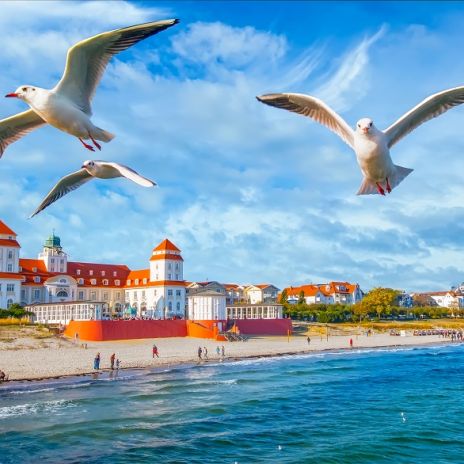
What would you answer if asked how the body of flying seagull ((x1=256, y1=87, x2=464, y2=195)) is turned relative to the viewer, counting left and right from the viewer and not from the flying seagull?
facing the viewer

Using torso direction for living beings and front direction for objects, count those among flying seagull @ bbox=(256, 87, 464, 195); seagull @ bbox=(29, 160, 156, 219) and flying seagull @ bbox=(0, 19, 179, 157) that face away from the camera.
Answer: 0

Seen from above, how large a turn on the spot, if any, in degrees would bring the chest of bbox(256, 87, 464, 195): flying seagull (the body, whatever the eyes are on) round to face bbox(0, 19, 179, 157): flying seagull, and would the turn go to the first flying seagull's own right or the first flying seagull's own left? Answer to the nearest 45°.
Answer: approximately 90° to the first flying seagull's own right

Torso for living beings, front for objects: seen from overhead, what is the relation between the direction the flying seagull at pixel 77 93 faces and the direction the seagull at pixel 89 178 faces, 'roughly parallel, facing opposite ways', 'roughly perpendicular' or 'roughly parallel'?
roughly parallel

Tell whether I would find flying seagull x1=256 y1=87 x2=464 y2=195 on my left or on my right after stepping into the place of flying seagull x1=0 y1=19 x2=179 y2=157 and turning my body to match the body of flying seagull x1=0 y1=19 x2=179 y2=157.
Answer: on my left

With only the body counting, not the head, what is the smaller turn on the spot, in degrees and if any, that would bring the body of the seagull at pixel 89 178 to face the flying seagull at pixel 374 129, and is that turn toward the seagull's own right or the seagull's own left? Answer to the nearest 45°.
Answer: approximately 135° to the seagull's own left

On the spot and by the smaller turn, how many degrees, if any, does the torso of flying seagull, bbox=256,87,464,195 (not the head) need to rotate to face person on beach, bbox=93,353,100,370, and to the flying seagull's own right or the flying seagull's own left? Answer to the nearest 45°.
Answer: approximately 135° to the flying seagull's own right

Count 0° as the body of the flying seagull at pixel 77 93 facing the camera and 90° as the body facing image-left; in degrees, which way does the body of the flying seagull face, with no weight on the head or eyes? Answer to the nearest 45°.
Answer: approximately 45°

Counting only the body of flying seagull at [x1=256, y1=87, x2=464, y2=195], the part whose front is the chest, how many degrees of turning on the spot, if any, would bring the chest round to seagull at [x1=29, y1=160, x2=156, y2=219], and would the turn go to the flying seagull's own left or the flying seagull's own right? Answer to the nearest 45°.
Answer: approximately 90° to the flying seagull's own right
